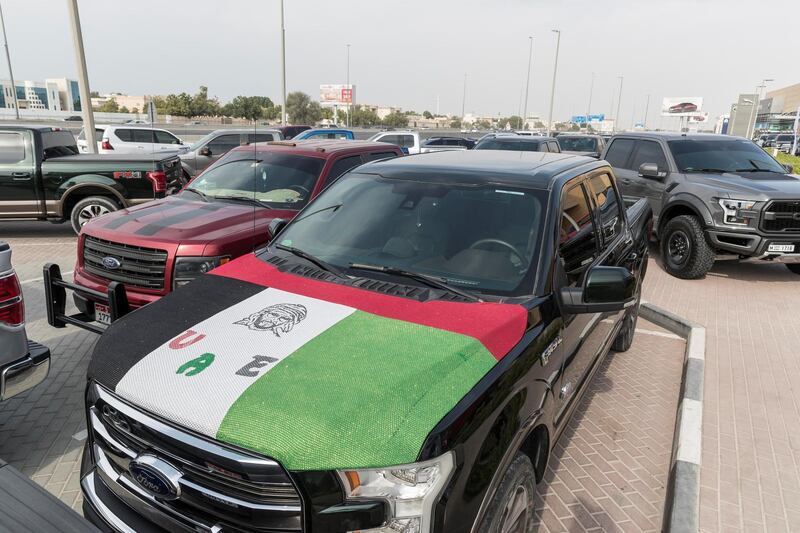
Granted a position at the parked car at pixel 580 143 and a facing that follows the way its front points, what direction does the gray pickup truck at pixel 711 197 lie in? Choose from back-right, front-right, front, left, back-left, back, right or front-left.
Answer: front-left

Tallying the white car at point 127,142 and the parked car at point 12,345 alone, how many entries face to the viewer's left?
1

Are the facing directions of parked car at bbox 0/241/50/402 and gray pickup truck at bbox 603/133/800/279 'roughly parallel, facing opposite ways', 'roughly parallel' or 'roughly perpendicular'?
roughly perpendicular

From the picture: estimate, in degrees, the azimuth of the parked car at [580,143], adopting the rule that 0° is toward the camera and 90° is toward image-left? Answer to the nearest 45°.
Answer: approximately 45°

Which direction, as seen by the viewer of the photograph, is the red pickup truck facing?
facing the viewer and to the left of the viewer

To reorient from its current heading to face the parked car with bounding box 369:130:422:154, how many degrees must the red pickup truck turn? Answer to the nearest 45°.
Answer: approximately 180°

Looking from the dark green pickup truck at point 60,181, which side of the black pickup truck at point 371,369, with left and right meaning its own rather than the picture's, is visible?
right

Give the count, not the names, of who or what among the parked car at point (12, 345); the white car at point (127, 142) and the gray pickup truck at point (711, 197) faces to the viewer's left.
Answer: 1

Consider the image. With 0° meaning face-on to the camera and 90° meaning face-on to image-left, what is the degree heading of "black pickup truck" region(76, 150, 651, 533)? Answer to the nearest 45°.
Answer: approximately 45°

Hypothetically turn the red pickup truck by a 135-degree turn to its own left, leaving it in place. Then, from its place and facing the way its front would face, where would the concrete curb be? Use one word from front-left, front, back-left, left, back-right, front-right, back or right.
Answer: front-right

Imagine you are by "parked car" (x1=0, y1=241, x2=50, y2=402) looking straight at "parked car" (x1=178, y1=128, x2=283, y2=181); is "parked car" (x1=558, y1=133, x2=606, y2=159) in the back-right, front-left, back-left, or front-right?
front-right

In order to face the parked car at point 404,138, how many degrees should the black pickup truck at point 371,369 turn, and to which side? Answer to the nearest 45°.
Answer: approximately 135° to its right

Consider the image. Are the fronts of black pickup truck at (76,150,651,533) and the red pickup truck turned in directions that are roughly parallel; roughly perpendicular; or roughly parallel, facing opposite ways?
roughly parallel
